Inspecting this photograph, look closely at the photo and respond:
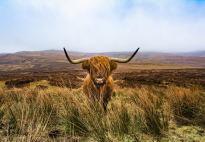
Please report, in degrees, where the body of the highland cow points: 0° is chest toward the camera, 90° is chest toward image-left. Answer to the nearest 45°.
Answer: approximately 0°
